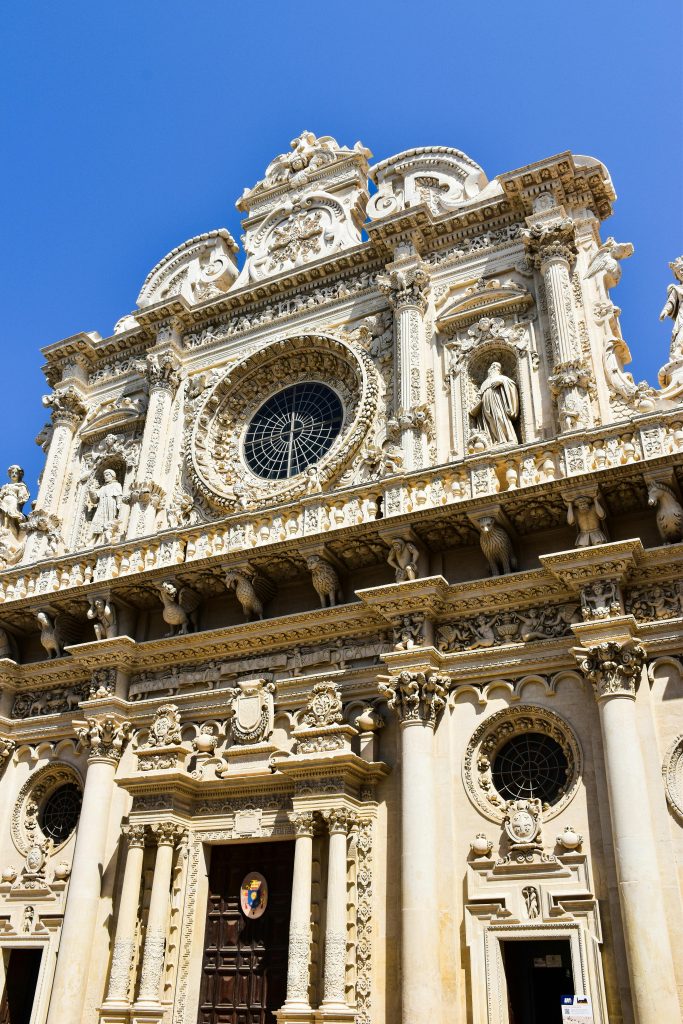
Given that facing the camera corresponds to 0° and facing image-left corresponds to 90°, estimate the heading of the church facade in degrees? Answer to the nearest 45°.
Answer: approximately 45°
